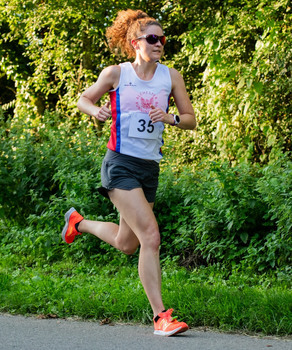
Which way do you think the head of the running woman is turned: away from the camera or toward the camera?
toward the camera

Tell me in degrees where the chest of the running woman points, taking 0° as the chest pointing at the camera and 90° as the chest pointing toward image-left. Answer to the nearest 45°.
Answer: approximately 315°
